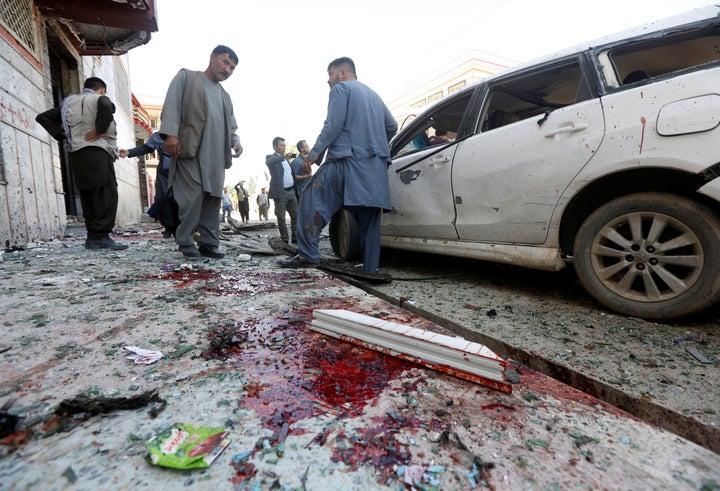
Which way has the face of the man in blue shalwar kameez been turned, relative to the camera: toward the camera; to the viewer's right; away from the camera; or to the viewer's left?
to the viewer's left

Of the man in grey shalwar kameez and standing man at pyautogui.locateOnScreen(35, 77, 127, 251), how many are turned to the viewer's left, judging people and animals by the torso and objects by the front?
0

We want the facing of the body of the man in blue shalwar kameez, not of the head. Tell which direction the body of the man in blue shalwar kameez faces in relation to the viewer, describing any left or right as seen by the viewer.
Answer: facing away from the viewer and to the left of the viewer

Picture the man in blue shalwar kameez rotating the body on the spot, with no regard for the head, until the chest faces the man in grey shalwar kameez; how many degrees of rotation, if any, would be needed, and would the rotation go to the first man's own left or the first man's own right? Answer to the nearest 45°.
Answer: approximately 45° to the first man's own left

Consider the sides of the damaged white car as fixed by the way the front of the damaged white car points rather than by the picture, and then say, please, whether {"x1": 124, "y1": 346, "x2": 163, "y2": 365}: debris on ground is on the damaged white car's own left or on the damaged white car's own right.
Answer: on the damaged white car's own left

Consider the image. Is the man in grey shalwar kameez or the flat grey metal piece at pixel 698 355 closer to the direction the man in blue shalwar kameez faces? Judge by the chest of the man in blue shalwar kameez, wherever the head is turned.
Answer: the man in grey shalwar kameez

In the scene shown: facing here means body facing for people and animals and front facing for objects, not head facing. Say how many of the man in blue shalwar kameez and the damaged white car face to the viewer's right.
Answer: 0

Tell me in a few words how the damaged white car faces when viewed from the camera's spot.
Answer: facing away from the viewer and to the left of the viewer

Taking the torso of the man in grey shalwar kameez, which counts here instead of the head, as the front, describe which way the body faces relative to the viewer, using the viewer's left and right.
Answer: facing the viewer and to the right of the viewer

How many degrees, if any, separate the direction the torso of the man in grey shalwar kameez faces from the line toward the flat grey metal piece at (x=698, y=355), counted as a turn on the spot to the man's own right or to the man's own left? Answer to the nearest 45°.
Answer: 0° — they already face it

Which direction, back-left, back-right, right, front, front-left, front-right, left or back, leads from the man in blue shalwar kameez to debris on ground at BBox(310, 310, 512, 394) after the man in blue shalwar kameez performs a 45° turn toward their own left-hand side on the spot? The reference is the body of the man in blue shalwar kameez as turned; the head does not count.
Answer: left
